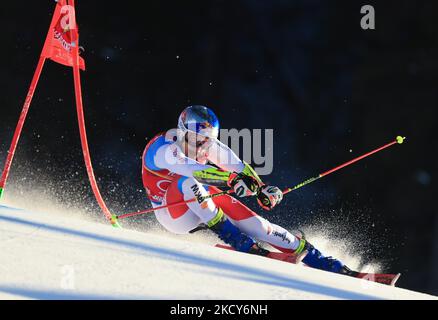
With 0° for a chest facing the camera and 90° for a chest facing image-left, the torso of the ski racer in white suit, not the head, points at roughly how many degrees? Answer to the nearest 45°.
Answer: approximately 315°
